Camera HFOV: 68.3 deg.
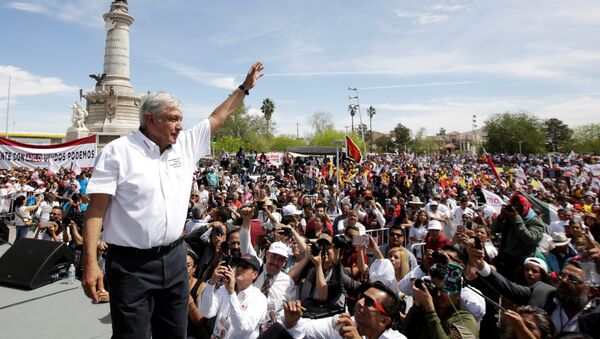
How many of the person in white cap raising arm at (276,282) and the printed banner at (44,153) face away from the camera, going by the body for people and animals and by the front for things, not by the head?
0

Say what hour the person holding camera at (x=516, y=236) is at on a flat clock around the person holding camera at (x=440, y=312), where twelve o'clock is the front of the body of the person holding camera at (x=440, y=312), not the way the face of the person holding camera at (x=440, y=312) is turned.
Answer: the person holding camera at (x=516, y=236) is roughly at 5 o'clock from the person holding camera at (x=440, y=312).

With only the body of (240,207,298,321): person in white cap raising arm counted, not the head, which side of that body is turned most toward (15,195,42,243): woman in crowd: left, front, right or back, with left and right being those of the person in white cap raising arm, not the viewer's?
right

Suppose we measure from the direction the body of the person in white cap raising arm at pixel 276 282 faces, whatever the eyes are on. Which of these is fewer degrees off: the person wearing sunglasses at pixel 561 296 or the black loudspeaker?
the black loudspeaker

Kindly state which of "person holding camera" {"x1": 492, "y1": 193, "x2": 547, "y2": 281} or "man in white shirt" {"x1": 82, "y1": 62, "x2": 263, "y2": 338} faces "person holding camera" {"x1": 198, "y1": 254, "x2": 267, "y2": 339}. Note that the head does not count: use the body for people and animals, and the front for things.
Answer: "person holding camera" {"x1": 492, "y1": 193, "x2": 547, "y2": 281}

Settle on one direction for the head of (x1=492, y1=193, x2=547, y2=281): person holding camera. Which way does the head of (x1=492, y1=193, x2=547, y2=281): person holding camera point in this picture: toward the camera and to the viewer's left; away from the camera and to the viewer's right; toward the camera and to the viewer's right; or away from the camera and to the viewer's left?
toward the camera and to the viewer's left

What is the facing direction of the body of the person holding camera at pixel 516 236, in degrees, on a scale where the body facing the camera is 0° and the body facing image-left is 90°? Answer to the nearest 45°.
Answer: approximately 45°

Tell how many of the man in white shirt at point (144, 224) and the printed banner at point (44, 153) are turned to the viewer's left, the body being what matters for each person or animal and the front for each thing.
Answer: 0

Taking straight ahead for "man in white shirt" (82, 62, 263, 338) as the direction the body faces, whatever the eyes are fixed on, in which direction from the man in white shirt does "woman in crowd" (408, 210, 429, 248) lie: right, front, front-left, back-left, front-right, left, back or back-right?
left

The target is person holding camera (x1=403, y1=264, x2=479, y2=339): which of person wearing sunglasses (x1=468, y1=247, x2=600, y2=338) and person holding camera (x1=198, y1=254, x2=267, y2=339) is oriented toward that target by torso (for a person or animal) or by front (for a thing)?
the person wearing sunglasses

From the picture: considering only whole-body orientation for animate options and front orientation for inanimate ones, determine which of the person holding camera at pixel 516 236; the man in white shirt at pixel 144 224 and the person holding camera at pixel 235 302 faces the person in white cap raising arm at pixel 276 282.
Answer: the person holding camera at pixel 516 236
